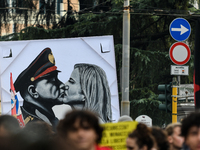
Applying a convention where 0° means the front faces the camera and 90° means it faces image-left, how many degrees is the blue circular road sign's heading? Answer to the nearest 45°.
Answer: approximately 0°

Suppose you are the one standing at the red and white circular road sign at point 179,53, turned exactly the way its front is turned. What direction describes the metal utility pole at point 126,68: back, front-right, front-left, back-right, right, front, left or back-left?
back-right

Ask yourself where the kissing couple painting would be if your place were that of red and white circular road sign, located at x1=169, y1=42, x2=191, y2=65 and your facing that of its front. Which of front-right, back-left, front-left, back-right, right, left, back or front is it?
right

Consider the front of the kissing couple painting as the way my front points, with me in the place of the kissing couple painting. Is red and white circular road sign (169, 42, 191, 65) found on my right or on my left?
on my left
